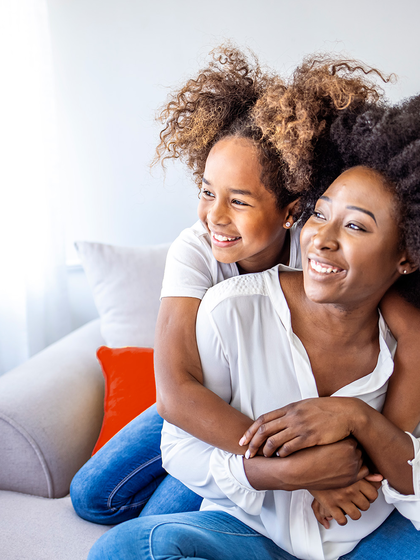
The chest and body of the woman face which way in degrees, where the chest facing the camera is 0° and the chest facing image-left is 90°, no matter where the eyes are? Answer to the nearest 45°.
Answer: approximately 45°

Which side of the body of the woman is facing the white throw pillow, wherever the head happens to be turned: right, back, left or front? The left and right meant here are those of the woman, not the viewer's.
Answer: right

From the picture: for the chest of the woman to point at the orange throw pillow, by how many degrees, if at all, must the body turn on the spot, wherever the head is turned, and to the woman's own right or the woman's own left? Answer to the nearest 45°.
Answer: approximately 90° to the woman's own right

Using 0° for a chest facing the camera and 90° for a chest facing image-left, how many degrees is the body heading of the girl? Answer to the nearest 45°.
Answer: approximately 45°
